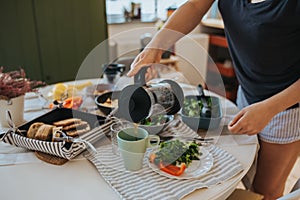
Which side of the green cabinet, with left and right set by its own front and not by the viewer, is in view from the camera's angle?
front

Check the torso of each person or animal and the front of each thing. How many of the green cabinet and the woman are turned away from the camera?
0

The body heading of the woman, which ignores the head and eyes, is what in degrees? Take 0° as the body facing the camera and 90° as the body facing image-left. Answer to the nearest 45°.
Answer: approximately 45°

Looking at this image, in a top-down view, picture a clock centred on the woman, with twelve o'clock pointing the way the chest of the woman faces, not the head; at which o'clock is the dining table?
The dining table is roughly at 12 o'clock from the woman.

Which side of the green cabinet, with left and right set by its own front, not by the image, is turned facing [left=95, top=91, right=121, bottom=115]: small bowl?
front

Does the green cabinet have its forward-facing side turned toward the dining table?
yes

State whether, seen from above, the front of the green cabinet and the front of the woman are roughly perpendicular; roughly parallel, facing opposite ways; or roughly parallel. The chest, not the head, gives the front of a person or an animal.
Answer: roughly perpendicular
